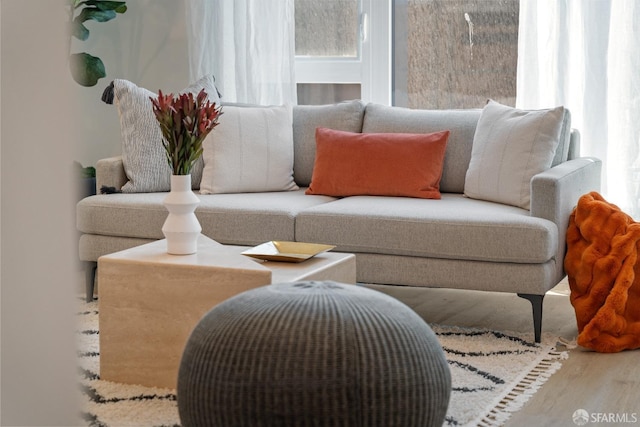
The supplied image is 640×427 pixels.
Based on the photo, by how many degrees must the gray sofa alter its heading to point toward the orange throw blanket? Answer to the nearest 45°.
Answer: approximately 90° to its left

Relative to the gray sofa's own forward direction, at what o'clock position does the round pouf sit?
The round pouf is roughly at 11 o'clock from the gray sofa.

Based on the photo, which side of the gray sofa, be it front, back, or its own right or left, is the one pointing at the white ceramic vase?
front

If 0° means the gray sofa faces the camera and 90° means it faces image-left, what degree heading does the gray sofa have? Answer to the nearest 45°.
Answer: approximately 45°

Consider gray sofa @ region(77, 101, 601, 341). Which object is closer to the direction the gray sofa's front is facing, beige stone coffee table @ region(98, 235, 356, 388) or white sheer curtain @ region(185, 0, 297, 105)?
the beige stone coffee table

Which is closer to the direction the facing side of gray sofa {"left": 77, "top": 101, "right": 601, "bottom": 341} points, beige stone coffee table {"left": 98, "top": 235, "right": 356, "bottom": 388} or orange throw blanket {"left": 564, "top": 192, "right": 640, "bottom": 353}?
the beige stone coffee table

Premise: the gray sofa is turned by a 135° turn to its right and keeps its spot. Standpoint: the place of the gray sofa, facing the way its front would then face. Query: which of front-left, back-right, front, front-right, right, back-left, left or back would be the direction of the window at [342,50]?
front

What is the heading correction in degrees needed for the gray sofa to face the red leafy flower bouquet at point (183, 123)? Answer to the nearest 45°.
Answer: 0° — it already faces it

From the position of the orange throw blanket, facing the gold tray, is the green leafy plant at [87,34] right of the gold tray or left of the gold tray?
right
